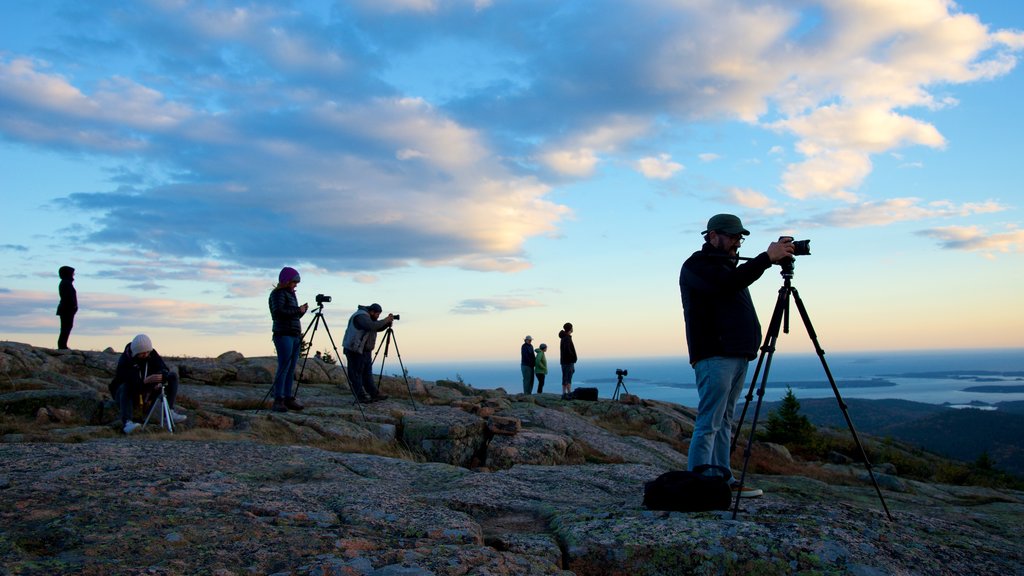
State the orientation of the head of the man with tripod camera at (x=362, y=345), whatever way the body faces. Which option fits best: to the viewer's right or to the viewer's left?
to the viewer's right

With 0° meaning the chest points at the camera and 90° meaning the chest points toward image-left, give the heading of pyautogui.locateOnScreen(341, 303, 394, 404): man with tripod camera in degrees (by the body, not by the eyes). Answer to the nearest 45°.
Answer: approximately 270°

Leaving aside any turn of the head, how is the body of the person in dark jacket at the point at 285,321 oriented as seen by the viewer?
to the viewer's right

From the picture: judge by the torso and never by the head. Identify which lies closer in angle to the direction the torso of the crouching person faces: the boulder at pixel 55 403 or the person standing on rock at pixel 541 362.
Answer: the person standing on rock

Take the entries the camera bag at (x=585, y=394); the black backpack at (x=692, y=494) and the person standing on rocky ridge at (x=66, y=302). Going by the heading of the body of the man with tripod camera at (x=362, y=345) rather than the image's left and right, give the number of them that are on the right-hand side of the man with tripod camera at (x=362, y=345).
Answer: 1

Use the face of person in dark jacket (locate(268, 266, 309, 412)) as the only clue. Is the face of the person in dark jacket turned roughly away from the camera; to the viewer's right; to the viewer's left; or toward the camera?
to the viewer's right

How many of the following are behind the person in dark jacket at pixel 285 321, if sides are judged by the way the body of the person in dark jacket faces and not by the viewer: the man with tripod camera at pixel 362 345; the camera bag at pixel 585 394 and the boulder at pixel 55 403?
1

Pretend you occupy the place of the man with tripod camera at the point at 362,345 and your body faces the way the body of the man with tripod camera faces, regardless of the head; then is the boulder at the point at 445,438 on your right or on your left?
on your right
